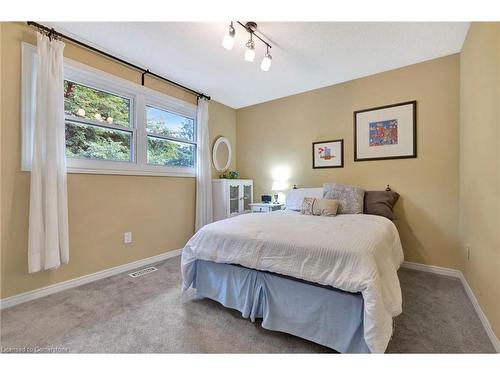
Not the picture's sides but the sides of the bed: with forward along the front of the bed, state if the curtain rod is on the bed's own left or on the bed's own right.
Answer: on the bed's own right

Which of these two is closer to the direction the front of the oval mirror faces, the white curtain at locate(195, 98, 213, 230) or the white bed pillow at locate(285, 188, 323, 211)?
the white bed pillow

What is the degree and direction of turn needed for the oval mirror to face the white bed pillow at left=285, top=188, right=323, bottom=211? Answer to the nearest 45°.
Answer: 0° — it already faces it

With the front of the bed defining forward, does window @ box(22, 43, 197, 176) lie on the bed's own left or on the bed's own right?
on the bed's own right

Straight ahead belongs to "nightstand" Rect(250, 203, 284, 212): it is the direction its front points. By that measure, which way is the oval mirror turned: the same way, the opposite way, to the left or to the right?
to the left

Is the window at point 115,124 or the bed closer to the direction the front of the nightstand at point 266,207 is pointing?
the window

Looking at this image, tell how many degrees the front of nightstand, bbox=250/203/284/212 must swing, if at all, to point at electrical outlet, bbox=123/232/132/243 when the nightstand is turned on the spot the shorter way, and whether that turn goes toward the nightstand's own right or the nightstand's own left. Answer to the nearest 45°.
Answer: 0° — it already faces it

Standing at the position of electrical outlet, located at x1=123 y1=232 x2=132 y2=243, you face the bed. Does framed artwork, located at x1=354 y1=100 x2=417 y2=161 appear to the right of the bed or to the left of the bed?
left

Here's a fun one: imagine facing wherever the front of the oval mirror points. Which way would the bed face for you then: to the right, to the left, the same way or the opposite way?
to the right

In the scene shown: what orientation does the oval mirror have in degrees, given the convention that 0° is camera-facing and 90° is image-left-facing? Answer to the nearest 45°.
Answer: approximately 315°

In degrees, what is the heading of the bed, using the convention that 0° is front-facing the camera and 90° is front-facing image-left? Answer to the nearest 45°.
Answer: approximately 45°

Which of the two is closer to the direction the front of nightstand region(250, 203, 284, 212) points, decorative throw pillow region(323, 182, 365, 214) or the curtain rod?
the curtain rod

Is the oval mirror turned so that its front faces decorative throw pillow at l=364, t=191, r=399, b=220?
yes

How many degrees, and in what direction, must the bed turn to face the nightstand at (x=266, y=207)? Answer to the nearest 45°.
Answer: approximately 135° to its right
